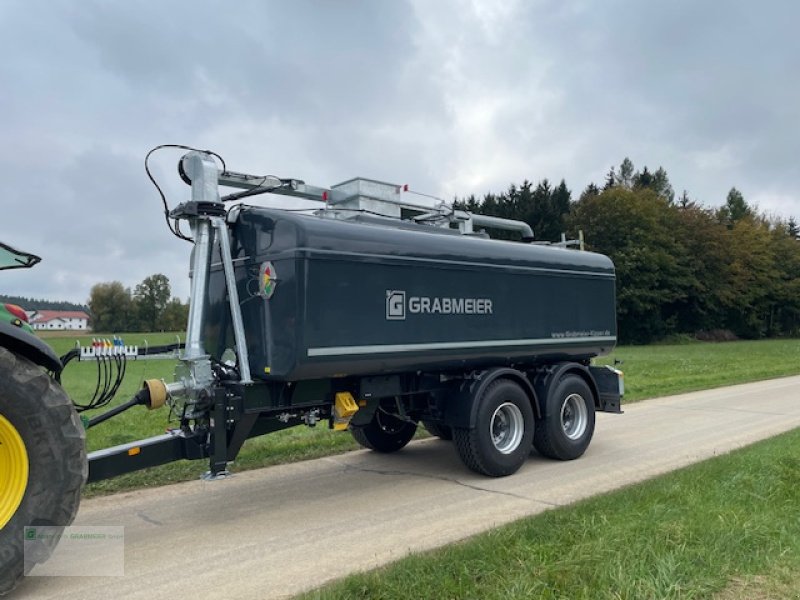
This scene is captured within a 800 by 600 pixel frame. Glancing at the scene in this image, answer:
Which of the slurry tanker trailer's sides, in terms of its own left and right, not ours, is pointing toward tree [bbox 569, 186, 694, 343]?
back

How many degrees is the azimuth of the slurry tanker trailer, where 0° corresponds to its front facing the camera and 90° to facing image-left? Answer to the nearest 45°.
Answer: approximately 45°
